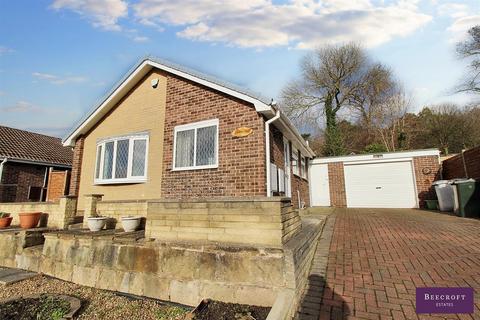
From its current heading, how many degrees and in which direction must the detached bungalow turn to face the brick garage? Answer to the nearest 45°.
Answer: approximately 135° to its left

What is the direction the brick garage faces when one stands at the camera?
facing the viewer

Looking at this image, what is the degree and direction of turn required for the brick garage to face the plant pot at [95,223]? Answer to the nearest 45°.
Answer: approximately 45° to its right

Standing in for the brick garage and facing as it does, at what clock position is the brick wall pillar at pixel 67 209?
The brick wall pillar is roughly at 1 o'clock from the brick garage.

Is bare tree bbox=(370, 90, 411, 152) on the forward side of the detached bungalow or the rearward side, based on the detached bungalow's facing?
on the rearward side

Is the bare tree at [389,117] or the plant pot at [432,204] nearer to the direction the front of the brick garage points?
the plant pot

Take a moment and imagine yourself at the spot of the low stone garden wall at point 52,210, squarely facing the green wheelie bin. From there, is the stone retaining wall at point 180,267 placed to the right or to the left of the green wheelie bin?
right

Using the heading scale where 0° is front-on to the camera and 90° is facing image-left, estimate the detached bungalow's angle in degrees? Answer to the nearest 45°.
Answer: approximately 45°

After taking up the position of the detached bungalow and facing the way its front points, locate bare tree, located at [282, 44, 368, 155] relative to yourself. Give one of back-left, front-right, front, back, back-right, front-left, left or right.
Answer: back

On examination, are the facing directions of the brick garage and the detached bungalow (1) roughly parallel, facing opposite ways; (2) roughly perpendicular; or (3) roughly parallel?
roughly parallel

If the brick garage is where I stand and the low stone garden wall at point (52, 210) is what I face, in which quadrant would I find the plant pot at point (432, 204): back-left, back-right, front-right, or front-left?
back-left

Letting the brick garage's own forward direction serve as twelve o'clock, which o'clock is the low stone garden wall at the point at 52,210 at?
The low stone garden wall is roughly at 1 o'clock from the brick garage.

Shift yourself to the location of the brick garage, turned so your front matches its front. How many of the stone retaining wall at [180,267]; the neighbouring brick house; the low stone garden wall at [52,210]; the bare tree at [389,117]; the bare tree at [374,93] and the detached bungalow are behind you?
2

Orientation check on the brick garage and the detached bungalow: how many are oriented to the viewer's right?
0

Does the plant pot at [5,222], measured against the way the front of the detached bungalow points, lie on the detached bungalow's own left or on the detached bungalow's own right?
on the detached bungalow's own right
